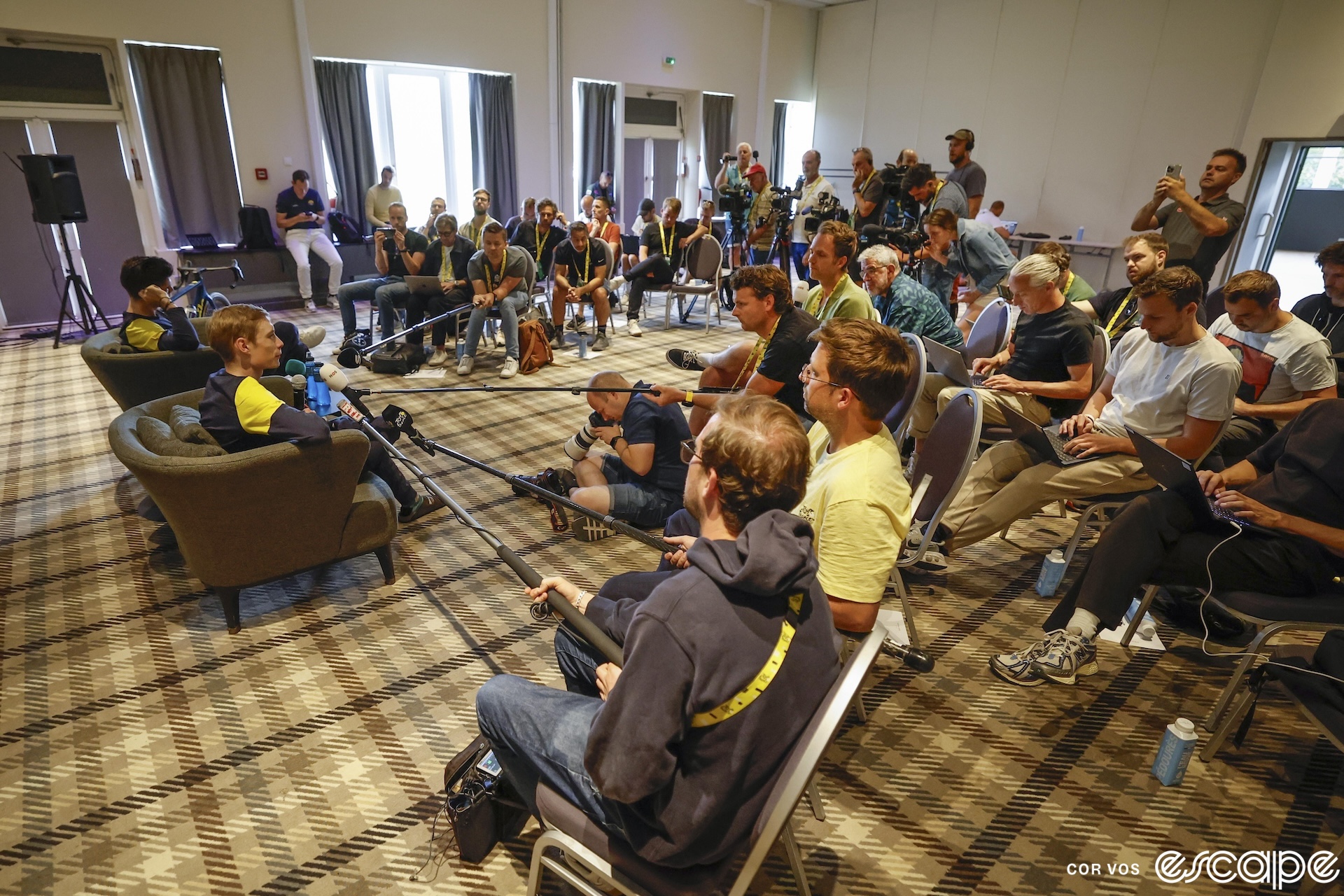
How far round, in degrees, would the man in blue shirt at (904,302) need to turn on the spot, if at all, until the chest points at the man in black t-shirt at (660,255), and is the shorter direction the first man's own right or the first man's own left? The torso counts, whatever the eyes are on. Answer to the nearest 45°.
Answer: approximately 45° to the first man's own right

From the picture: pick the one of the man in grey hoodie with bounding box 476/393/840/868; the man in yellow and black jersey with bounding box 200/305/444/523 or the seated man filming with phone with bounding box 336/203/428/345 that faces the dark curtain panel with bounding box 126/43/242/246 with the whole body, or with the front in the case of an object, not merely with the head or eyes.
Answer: the man in grey hoodie

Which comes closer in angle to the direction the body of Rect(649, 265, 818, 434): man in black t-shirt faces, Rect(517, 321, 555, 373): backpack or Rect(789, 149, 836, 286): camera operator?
the backpack

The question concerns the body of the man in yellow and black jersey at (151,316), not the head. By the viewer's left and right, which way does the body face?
facing to the right of the viewer

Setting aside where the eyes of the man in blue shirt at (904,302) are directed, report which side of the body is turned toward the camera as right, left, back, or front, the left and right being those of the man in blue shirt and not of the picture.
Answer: left

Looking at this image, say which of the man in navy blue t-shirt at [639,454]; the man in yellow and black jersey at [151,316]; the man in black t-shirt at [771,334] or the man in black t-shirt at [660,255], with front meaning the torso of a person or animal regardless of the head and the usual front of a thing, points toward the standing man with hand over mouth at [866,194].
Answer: the man in yellow and black jersey

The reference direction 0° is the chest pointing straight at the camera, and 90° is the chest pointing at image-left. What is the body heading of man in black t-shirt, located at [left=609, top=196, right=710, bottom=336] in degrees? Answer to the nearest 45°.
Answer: approximately 45°

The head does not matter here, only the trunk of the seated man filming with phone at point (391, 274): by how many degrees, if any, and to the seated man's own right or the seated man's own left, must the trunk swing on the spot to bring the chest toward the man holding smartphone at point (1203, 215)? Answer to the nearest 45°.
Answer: approximately 90° to the seated man's own left

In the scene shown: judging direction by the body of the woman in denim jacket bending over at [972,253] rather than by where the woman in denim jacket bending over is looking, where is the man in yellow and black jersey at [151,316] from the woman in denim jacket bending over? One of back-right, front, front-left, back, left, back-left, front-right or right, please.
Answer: front-left

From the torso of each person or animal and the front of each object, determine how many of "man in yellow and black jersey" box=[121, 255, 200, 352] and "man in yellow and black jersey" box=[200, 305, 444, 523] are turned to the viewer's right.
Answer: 2

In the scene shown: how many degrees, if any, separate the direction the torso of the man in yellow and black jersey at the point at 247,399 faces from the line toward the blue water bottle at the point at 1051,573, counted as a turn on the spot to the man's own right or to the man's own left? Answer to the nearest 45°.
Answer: approximately 45° to the man's own right
